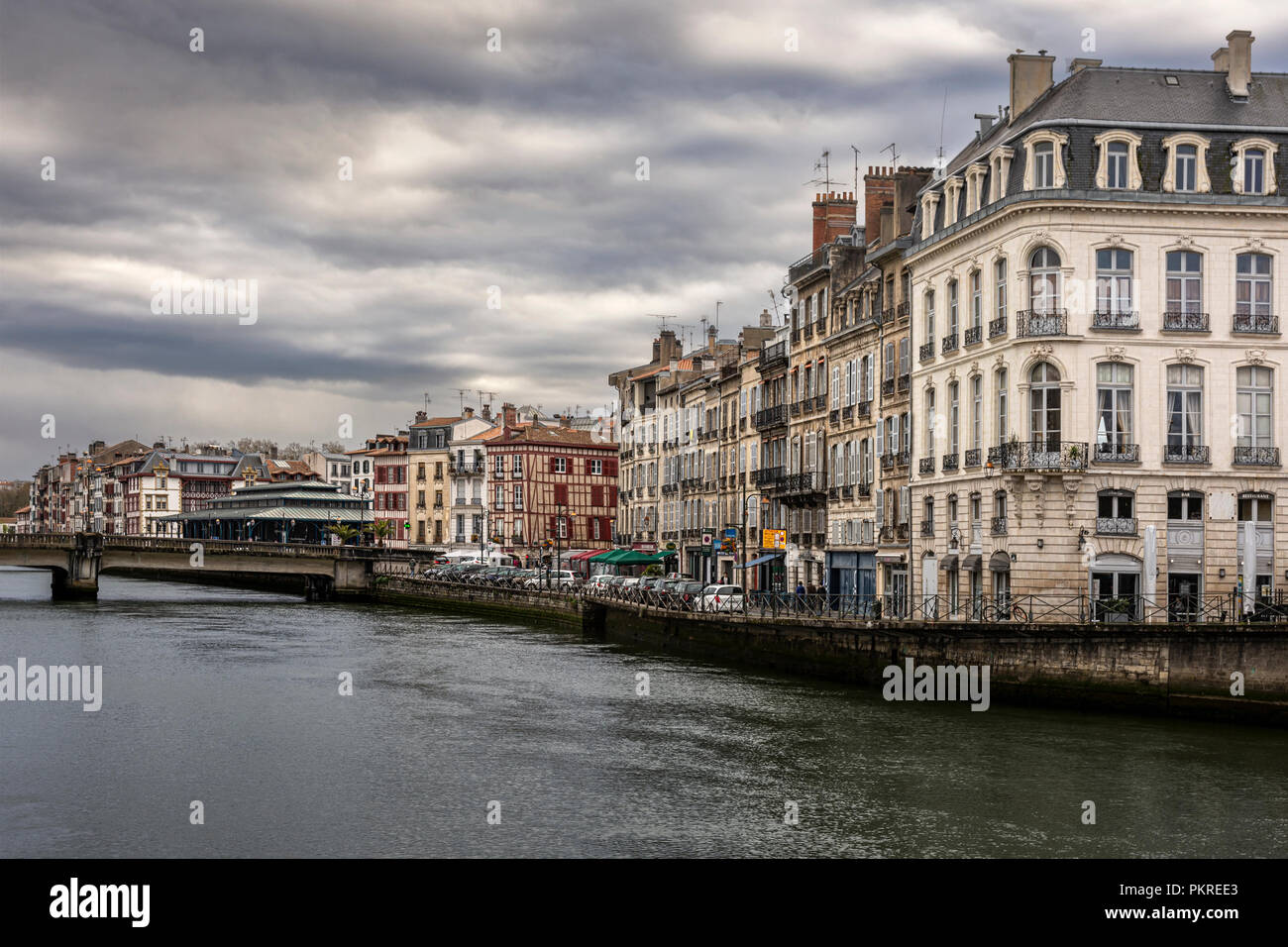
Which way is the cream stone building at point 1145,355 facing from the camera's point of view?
toward the camera
